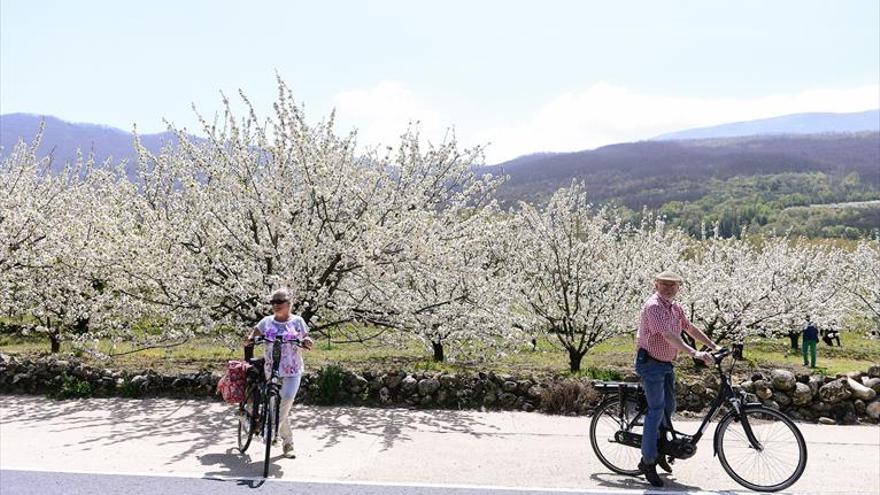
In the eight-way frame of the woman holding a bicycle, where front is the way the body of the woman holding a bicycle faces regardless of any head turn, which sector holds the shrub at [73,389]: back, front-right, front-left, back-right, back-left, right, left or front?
back-right

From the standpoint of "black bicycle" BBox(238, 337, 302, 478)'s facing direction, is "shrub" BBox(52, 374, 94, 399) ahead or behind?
behind

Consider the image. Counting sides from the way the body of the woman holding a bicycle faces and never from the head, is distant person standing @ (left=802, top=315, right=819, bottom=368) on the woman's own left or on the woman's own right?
on the woman's own left

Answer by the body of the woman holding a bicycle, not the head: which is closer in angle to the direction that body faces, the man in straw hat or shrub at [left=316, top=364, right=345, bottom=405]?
the man in straw hat

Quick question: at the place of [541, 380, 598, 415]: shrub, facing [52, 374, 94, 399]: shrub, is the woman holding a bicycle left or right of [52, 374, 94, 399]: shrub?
left

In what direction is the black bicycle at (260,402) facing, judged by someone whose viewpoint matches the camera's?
facing the viewer

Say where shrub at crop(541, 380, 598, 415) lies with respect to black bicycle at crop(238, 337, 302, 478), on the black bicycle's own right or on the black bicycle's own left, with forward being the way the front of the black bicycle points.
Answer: on the black bicycle's own left

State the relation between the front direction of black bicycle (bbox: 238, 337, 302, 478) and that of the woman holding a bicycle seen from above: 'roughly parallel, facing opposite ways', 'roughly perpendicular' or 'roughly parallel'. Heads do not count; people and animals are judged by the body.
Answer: roughly parallel

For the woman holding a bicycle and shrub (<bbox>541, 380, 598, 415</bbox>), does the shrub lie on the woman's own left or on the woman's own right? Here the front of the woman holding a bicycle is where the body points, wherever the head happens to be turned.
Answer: on the woman's own left

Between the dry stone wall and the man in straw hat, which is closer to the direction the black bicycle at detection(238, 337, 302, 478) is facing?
the man in straw hat
